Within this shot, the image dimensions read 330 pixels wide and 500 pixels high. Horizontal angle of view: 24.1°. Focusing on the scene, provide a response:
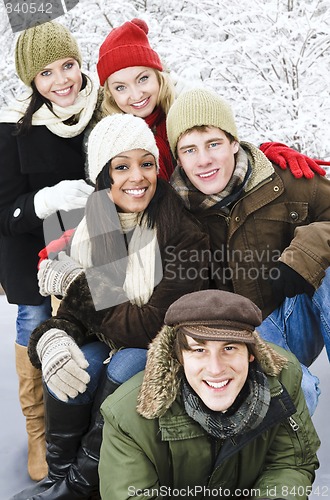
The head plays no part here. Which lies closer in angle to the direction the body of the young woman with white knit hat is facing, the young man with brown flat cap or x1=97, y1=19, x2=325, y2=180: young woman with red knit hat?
the young man with brown flat cap

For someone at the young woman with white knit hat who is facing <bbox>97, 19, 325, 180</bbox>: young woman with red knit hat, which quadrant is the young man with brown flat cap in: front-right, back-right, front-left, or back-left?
back-right

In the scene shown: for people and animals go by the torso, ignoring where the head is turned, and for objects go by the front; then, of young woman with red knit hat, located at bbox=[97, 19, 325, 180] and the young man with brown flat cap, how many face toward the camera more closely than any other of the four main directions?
2

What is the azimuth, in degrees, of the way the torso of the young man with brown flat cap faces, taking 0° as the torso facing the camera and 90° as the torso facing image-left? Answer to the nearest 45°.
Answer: approximately 0°

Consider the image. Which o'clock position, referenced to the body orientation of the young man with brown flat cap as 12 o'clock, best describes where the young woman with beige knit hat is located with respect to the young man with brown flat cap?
The young woman with beige knit hat is roughly at 5 o'clock from the young man with brown flat cap.
